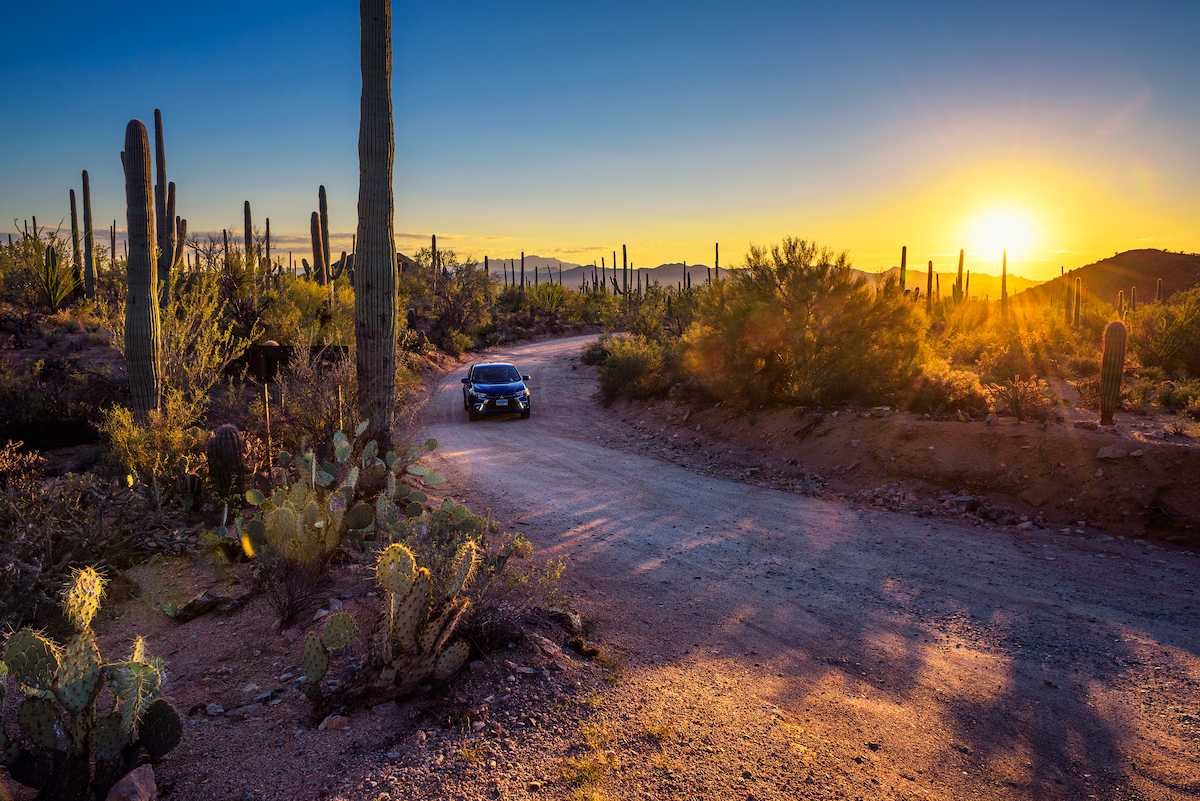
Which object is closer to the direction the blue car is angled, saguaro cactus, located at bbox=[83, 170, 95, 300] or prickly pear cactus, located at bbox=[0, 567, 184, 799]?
the prickly pear cactus

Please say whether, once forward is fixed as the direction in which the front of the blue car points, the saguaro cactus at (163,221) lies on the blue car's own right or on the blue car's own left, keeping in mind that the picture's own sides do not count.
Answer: on the blue car's own right

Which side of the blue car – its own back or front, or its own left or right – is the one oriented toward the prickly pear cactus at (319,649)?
front

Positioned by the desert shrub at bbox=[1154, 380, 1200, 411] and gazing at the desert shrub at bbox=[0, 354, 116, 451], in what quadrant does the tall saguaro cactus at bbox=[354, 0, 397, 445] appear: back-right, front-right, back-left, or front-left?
front-left

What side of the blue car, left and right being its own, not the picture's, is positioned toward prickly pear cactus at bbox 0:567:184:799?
front

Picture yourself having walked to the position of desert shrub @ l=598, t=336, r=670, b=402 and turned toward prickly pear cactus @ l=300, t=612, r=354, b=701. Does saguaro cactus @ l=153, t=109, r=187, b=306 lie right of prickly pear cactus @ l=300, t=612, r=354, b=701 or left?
right

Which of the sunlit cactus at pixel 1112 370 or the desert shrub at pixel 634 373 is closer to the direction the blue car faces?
the sunlit cactus

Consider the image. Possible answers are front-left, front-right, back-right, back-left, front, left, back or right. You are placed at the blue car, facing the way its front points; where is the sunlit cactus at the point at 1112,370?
front-left

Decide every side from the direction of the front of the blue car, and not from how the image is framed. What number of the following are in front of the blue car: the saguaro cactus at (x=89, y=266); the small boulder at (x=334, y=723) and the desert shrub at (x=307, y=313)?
1

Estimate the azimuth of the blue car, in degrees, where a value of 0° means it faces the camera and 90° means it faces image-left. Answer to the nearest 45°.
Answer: approximately 0°

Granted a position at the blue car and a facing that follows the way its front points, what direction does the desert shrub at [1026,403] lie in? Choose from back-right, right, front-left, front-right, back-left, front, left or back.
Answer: front-left

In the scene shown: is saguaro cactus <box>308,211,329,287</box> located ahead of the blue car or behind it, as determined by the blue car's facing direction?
behind

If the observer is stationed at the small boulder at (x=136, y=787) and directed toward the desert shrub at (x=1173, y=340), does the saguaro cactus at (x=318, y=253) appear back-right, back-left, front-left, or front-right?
front-left

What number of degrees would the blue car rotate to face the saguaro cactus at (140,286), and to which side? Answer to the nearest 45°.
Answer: approximately 45° to its right
